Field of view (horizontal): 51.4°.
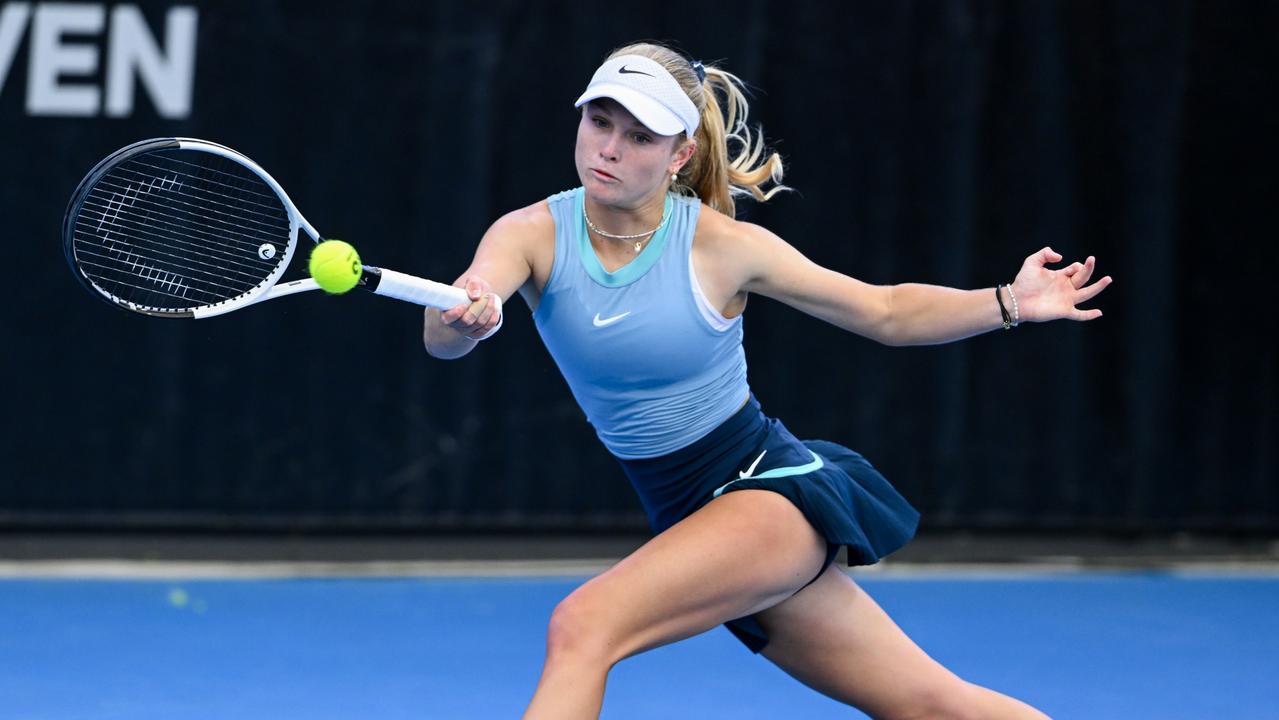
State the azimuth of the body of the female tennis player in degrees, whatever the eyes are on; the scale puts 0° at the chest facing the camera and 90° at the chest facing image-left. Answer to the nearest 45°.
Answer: approximately 45°

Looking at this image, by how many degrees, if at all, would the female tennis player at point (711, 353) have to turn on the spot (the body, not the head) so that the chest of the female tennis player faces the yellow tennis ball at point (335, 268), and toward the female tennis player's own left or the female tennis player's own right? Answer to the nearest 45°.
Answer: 0° — they already face it
